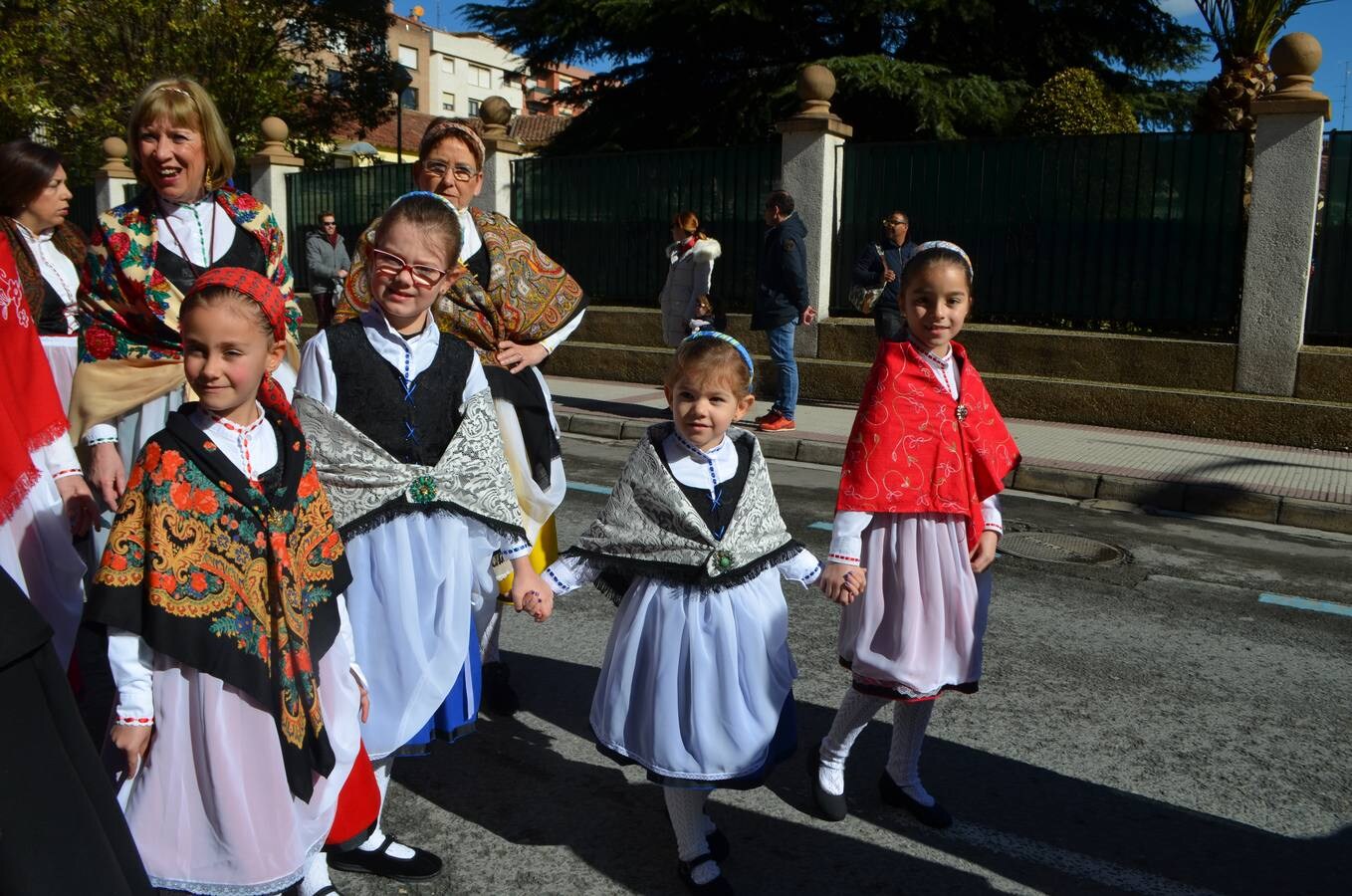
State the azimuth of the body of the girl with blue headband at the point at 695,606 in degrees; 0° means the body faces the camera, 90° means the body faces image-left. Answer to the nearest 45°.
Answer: approximately 0°

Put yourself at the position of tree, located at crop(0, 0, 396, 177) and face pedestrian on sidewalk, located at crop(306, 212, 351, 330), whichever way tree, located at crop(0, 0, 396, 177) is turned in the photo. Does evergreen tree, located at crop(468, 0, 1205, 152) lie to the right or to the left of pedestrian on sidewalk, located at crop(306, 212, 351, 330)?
left

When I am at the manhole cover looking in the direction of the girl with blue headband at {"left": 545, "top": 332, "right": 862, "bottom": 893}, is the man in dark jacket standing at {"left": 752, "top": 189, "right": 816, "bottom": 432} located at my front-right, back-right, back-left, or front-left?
back-right

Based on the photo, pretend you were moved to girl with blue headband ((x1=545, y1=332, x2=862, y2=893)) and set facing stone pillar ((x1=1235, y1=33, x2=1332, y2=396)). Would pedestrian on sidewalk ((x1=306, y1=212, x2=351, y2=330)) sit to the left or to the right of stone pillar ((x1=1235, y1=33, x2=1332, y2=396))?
left

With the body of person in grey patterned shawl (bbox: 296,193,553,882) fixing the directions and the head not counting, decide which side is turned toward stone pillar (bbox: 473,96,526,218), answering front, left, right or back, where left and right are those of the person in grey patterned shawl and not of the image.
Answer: back

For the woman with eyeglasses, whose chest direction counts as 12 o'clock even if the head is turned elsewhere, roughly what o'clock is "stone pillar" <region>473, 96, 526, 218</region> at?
The stone pillar is roughly at 6 o'clock from the woman with eyeglasses.

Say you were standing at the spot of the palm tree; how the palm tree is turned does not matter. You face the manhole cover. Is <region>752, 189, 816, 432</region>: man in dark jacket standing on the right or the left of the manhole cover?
right
